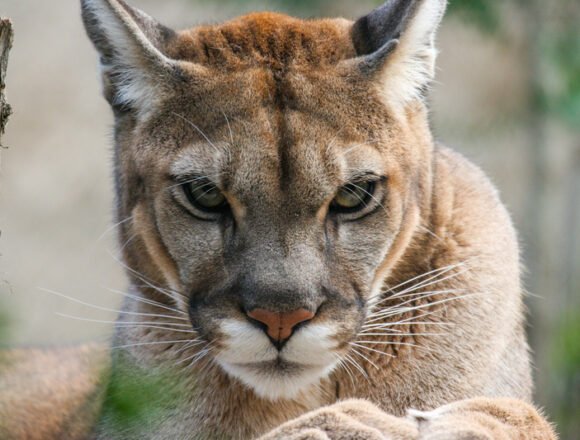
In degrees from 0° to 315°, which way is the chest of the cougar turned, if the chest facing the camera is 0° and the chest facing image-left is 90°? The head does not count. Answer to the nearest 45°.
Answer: approximately 0°
